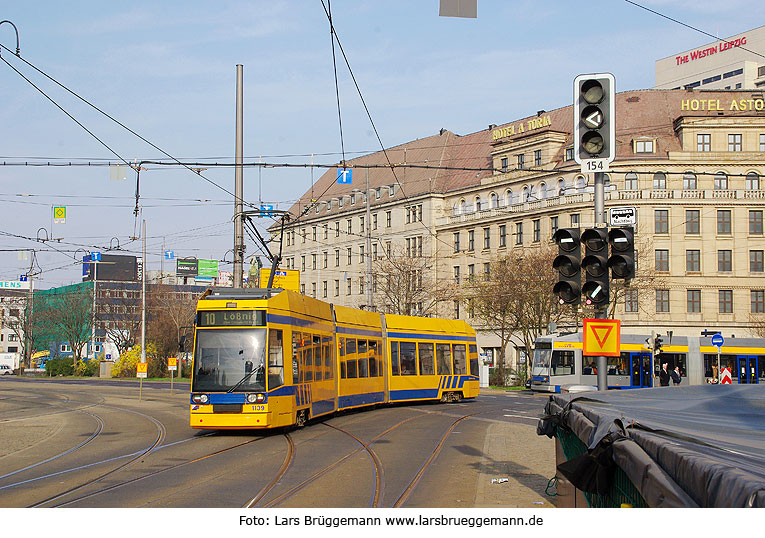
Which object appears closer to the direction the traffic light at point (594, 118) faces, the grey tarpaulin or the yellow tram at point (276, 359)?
the grey tarpaulin

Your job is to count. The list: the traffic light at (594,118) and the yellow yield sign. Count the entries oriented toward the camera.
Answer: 2

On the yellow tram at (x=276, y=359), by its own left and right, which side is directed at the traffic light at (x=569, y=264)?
left

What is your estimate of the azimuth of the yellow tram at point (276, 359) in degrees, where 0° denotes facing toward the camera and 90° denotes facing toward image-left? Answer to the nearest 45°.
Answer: approximately 45°

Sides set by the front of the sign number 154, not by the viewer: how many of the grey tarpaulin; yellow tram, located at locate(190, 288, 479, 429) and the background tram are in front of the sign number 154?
1

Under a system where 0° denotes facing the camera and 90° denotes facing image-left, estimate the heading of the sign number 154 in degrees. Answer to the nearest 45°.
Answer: approximately 0°

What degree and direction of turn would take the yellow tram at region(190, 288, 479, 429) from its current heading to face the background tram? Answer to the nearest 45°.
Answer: approximately 180°

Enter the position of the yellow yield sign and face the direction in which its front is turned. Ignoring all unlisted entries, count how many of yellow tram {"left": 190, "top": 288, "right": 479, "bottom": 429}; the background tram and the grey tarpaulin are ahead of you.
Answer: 1

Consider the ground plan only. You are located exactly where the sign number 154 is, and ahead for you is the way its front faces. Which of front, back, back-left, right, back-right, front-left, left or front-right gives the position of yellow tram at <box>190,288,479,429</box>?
back-right

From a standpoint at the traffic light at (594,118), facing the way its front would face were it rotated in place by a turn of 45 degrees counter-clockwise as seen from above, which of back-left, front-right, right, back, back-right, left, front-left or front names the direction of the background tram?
back-left
